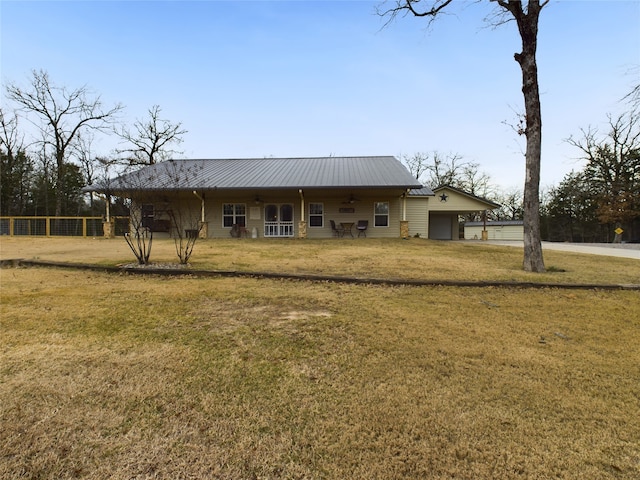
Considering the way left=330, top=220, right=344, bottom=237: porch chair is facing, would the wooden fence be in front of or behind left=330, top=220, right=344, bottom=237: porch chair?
behind

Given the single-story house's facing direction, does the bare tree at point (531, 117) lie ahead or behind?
ahead

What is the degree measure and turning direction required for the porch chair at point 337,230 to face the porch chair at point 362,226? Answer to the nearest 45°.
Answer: approximately 45° to its left

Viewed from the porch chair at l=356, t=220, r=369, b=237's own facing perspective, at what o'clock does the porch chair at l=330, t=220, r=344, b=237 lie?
the porch chair at l=330, t=220, r=344, b=237 is roughly at 3 o'clock from the porch chair at l=356, t=220, r=369, b=237.

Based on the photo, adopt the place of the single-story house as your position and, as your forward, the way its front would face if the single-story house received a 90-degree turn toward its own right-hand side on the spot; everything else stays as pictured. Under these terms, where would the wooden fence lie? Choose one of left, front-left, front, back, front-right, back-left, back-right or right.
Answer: front

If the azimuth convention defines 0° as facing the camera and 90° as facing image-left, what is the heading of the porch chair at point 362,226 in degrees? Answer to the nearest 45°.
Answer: approximately 0°

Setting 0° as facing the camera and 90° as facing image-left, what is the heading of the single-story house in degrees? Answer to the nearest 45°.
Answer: approximately 0°

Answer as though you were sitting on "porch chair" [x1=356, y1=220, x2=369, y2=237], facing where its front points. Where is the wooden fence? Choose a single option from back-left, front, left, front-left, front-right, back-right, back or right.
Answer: right

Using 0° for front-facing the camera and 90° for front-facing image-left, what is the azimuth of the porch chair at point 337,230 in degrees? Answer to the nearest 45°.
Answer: approximately 315°

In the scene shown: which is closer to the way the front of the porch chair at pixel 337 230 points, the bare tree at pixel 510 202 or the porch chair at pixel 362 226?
the porch chair

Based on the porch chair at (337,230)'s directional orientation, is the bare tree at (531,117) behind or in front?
in front
